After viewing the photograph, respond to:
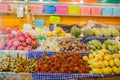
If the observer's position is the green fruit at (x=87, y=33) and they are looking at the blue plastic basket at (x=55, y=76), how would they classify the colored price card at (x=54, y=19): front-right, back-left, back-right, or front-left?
back-right

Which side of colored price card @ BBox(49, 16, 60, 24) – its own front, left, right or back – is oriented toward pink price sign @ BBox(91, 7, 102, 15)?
left

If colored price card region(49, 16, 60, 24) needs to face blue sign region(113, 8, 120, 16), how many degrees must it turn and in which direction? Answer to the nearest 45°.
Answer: approximately 90° to its left

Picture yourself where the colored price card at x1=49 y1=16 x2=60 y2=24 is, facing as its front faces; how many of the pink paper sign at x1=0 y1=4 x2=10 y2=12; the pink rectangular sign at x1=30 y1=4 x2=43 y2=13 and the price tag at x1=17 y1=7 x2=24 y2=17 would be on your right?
3

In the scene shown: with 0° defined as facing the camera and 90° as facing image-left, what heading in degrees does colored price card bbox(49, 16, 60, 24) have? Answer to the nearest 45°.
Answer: approximately 0°

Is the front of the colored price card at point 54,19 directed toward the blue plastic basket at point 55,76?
yes

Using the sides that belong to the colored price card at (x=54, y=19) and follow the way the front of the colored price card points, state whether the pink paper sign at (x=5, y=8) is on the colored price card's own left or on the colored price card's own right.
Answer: on the colored price card's own right

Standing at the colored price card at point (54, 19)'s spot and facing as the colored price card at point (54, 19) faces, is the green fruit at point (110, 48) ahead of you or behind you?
ahead

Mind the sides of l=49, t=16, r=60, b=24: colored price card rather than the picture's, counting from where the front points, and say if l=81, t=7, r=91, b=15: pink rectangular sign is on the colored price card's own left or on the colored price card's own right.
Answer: on the colored price card's own left

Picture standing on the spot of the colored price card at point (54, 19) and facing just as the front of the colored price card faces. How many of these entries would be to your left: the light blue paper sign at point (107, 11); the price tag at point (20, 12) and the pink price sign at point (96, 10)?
2

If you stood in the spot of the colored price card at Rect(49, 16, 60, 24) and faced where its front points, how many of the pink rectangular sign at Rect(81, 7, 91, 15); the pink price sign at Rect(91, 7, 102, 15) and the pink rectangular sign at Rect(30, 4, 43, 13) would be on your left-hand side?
2

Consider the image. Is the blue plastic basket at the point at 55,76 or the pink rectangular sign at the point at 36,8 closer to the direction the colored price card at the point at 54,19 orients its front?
the blue plastic basket
